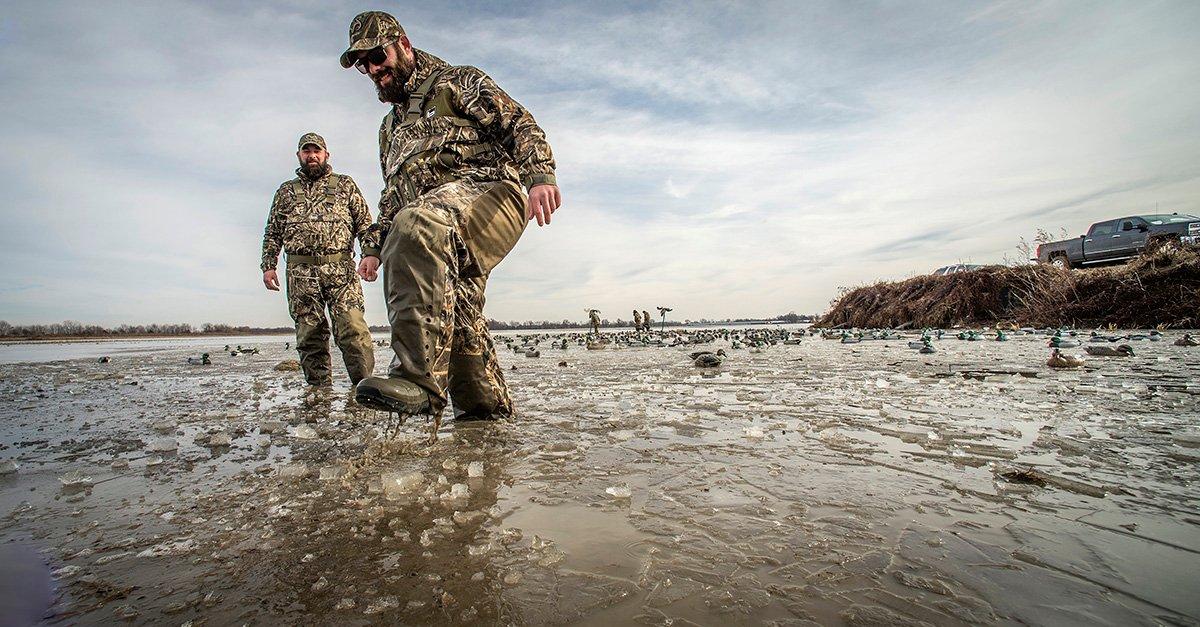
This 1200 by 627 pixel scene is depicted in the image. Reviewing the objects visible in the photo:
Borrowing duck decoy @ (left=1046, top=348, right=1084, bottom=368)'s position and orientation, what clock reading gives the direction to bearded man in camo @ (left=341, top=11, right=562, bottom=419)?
The bearded man in camo is roughly at 10 o'clock from the duck decoy.

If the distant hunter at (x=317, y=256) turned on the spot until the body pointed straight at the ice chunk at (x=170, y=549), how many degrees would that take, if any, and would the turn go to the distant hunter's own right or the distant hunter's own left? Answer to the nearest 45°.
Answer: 0° — they already face it

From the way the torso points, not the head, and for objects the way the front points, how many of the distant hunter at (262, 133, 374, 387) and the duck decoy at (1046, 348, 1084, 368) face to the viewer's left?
1

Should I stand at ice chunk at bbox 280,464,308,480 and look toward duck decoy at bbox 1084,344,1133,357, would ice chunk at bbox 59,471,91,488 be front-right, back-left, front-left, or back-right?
back-left

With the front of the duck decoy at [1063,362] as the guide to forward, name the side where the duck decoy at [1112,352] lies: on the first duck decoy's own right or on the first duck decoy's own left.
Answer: on the first duck decoy's own right

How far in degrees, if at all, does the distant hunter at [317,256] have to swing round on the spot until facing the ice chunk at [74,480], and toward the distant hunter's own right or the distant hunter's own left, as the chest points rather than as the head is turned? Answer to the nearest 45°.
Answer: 0° — they already face it

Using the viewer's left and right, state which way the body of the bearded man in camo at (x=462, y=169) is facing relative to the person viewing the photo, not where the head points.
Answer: facing the viewer and to the left of the viewer

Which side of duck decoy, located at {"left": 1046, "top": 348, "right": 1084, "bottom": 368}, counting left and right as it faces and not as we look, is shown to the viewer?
left

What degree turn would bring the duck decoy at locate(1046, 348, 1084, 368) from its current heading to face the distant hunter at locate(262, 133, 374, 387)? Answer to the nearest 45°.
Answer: approximately 45° to its left

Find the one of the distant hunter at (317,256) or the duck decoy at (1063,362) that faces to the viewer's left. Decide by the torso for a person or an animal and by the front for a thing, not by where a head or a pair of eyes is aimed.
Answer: the duck decoy

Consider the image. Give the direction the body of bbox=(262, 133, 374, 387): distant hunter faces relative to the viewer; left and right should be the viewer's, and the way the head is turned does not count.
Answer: facing the viewer

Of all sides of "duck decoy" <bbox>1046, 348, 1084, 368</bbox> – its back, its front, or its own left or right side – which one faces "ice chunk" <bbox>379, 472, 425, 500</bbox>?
left

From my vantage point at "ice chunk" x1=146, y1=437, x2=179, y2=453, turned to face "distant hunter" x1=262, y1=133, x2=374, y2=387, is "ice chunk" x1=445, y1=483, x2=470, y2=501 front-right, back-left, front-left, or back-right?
back-right

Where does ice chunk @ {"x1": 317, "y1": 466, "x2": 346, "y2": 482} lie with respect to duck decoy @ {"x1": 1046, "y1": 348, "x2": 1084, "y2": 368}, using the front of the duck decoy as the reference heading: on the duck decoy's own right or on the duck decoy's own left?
on the duck decoy's own left

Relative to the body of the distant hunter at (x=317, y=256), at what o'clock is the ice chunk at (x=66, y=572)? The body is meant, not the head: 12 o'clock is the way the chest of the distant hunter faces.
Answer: The ice chunk is roughly at 12 o'clock from the distant hunter.
